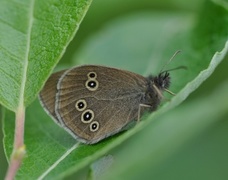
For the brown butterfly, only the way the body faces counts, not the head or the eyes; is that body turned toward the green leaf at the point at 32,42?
no

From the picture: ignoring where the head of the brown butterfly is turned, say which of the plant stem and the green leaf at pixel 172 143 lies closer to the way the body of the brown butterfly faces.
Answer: the green leaf

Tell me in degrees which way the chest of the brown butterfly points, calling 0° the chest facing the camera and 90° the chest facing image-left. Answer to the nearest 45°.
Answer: approximately 270°

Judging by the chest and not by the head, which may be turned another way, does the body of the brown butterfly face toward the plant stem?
no
